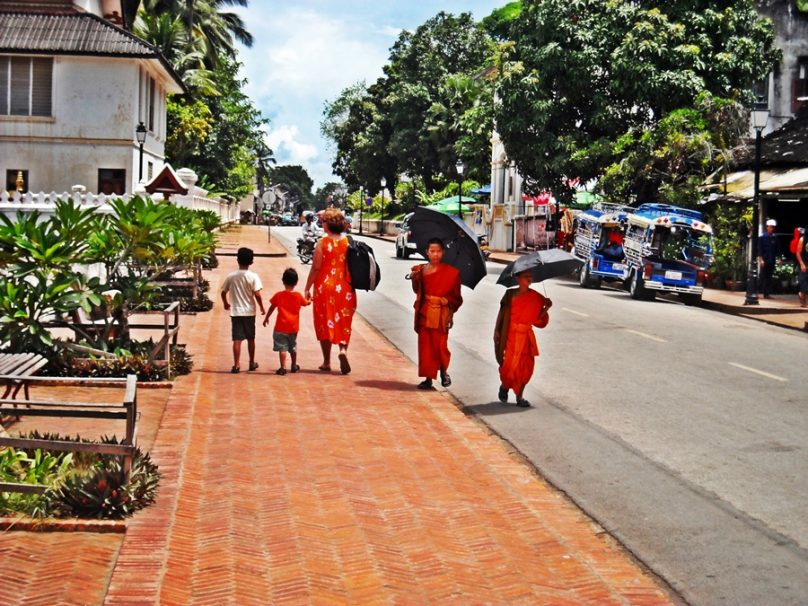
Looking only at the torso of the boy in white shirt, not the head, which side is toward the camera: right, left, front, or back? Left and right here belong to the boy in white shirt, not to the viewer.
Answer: back

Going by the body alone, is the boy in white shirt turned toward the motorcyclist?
yes

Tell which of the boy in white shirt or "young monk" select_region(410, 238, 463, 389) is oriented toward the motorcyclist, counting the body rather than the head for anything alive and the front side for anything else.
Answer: the boy in white shirt

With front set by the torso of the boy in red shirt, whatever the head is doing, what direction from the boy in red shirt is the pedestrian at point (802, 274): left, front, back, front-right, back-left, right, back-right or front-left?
front-right

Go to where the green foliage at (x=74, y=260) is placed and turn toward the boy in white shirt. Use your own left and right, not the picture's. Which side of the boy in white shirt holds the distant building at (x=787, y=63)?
left

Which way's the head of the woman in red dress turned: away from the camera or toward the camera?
away from the camera

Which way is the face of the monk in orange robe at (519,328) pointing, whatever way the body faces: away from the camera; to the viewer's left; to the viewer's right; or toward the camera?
toward the camera

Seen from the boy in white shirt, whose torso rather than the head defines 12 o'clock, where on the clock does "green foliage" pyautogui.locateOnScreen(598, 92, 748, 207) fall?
The green foliage is roughly at 1 o'clock from the boy in white shirt.

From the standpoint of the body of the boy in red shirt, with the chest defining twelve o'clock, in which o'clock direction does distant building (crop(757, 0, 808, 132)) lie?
The distant building is roughly at 1 o'clock from the boy in red shirt.

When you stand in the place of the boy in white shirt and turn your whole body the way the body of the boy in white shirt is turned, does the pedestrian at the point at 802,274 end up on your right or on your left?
on your right

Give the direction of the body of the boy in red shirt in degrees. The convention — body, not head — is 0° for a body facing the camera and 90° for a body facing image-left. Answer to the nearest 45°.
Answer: approximately 180°

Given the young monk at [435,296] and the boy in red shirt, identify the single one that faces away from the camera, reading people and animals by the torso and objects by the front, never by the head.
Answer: the boy in red shirt

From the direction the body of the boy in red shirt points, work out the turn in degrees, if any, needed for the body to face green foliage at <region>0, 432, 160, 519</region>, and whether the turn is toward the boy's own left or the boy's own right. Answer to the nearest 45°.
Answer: approximately 180°

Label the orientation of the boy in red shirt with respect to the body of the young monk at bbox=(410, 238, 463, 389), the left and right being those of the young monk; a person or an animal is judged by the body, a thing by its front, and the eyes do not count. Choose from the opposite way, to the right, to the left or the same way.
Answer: the opposite way

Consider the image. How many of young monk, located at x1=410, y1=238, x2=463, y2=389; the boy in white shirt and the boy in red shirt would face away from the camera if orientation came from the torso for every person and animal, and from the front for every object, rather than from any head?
2

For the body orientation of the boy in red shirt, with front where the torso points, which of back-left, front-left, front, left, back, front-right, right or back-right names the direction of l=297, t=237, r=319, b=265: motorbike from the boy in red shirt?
front

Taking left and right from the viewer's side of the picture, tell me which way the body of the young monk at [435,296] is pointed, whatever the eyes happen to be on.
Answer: facing the viewer
